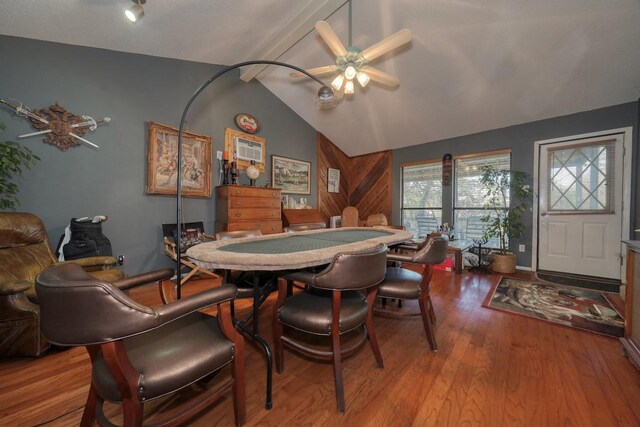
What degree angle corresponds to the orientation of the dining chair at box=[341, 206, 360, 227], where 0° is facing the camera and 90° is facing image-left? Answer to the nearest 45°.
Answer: approximately 0°

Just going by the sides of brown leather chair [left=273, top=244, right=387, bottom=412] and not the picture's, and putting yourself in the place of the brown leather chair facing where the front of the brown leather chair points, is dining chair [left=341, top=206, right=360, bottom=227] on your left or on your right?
on your right

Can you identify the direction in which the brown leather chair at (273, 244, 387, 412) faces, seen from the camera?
facing away from the viewer and to the left of the viewer

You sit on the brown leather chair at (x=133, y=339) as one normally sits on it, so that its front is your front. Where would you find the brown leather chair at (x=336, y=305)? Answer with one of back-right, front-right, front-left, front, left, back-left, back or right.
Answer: front-right

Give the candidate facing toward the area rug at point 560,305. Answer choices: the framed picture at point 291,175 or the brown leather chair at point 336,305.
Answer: the framed picture

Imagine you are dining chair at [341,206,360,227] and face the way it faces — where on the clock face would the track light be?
The track light is roughly at 1 o'clock from the dining chair.

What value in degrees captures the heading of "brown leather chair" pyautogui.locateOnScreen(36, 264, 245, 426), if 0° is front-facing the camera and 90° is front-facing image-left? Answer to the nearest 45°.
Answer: approximately 225°

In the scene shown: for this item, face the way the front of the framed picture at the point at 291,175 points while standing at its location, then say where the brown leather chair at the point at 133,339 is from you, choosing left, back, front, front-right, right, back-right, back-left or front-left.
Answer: front-right
